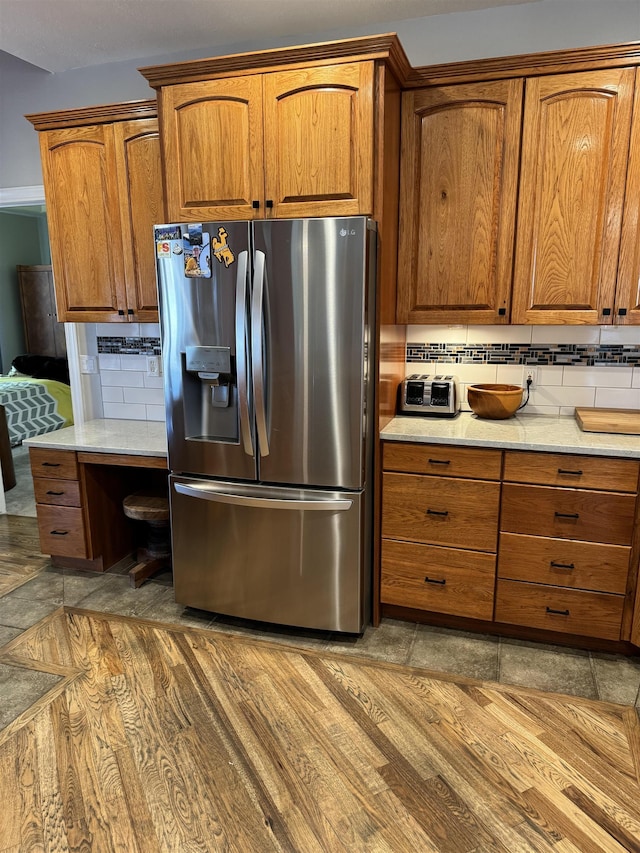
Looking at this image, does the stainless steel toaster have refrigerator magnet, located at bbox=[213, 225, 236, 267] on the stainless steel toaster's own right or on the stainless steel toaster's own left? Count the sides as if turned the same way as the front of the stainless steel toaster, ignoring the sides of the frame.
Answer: on the stainless steel toaster's own right

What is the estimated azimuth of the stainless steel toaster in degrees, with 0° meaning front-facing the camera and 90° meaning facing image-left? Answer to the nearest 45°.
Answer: approximately 0°

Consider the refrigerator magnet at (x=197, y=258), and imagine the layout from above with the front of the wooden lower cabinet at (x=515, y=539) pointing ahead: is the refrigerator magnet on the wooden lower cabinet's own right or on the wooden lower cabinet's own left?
on the wooden lower cabinet's own right

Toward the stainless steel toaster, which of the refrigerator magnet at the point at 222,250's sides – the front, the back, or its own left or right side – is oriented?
left

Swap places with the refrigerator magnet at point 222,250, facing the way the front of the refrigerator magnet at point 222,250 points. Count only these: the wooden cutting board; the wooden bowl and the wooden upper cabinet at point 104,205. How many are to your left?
2

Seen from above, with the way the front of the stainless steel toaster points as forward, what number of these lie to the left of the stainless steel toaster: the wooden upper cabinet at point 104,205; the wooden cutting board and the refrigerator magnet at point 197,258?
1

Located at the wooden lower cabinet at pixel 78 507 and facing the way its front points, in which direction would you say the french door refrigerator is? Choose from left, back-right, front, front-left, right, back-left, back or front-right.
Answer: left

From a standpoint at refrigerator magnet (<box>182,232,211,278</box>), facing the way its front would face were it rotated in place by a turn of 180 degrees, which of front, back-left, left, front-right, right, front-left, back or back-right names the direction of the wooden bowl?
right

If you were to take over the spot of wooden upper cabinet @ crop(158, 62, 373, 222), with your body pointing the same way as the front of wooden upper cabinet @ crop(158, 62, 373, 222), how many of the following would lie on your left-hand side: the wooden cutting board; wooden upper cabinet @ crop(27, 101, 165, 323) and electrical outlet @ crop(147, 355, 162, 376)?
1

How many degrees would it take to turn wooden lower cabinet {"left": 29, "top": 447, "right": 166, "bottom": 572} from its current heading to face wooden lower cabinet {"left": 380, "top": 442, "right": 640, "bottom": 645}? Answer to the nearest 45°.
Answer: approximately 90° to its left

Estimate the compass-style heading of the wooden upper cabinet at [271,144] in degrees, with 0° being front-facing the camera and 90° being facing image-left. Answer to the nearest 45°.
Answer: approximately 0°

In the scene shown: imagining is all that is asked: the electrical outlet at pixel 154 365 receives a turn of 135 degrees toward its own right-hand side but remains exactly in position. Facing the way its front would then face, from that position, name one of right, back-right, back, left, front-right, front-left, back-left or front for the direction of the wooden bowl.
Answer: back
